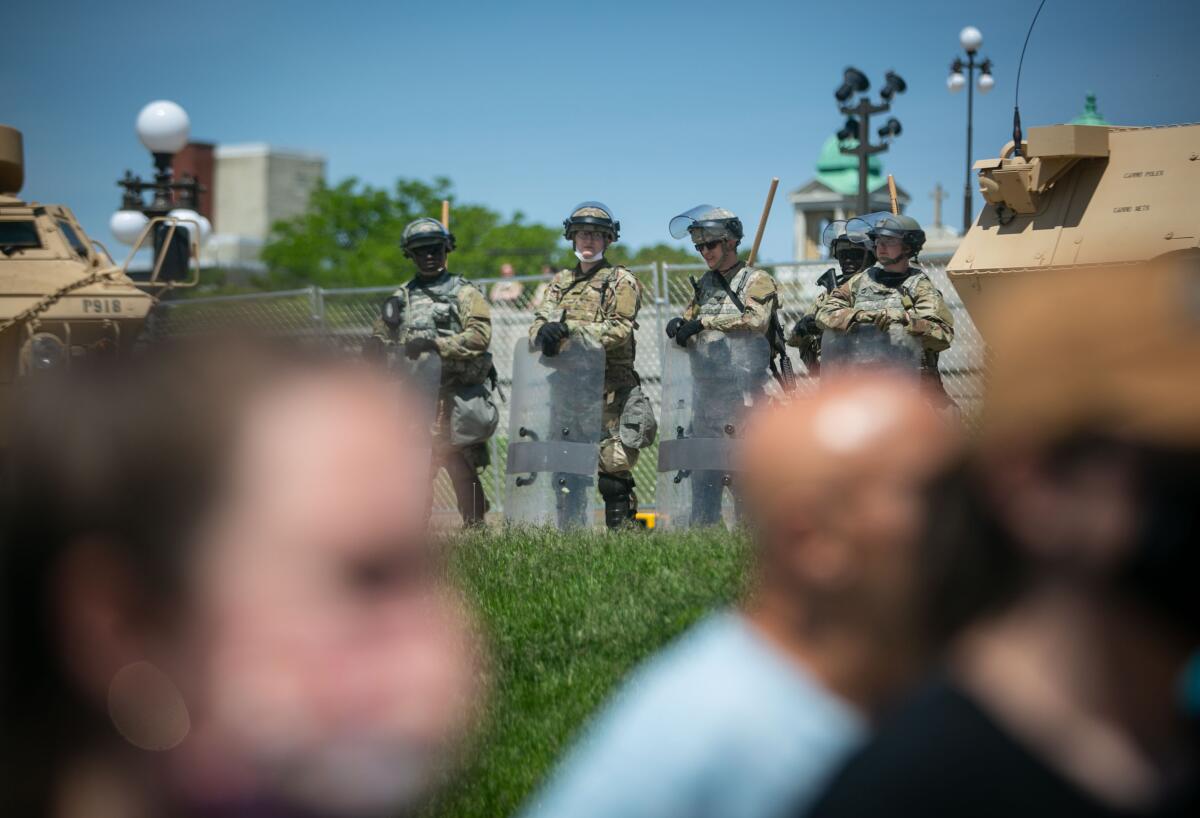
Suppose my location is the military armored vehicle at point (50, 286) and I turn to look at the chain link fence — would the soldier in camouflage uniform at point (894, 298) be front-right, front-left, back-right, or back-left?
front-right

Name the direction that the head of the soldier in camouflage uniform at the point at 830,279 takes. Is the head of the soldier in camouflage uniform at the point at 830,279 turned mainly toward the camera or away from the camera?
toward the camera

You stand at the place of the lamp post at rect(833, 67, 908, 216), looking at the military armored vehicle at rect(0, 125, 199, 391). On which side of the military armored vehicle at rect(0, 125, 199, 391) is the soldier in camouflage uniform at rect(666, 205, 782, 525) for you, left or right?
left

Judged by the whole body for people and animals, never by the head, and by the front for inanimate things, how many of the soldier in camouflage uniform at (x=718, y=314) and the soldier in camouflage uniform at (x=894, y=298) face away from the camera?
0

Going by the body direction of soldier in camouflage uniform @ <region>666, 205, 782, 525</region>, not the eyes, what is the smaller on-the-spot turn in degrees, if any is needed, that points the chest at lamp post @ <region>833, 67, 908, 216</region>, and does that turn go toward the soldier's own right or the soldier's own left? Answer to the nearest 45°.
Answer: approximately 135° to the soldier's own right

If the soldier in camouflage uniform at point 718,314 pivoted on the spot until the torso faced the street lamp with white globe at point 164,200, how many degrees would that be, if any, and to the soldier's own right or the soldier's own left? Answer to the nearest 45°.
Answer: approximately 90° to the soldier's own right

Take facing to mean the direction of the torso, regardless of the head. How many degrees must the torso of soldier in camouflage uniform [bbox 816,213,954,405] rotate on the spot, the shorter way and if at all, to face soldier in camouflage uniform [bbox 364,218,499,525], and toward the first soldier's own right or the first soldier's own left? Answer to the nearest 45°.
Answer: approximately 45° to the first soldier's own right

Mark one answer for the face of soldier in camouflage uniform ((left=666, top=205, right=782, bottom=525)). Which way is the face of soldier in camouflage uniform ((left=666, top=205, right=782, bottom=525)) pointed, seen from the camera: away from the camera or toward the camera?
toward the camera

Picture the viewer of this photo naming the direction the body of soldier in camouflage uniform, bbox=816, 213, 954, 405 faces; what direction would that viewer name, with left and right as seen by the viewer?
facing the viewer and to the left of the viewer

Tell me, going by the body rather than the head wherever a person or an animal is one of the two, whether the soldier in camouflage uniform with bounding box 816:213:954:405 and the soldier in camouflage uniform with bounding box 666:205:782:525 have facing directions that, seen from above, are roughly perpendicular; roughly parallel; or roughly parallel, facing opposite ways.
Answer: roughly parallel

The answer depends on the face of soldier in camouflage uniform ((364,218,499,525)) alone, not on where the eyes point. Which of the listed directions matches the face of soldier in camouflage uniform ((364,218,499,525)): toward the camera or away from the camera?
toward the camera

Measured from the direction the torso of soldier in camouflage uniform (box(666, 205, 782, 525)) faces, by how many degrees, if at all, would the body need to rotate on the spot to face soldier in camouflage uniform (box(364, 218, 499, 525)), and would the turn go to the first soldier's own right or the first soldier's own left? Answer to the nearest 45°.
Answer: approximately 90° to the first soldier's own right

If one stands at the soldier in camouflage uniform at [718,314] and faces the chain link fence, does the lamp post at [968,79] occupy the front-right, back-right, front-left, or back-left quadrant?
front-right

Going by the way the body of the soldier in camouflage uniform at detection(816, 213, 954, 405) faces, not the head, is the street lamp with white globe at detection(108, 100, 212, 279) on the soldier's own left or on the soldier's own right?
on the soldier's own right
